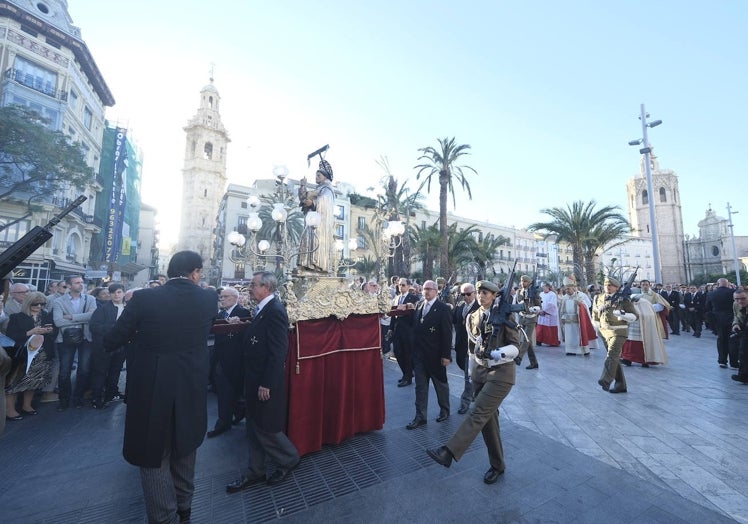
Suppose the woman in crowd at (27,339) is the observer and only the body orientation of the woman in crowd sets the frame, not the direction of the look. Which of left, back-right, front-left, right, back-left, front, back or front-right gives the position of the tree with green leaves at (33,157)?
back-left

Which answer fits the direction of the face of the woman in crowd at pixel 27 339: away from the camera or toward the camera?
toward the camera

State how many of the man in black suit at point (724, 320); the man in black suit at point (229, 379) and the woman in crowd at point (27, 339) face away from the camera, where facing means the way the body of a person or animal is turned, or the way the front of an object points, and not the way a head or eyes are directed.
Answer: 1

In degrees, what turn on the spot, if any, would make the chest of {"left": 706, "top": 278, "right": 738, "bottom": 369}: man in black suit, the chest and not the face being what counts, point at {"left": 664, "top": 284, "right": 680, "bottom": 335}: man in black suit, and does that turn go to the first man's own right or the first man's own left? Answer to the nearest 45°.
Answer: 0° — they already face them

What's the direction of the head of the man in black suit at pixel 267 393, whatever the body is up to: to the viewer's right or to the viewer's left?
to the viewer's left

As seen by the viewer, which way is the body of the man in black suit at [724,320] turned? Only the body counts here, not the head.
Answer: away from the camera

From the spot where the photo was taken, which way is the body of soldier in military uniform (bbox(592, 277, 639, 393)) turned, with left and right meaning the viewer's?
facing the viewer and to the left of the viewer

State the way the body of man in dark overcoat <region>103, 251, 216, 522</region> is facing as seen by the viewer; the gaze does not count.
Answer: away from the camera

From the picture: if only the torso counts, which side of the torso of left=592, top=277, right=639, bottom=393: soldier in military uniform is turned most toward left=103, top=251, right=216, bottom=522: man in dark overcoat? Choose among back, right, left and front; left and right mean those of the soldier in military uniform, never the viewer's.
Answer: front

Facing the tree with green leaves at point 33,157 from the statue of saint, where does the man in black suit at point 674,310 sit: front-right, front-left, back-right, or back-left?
back-right

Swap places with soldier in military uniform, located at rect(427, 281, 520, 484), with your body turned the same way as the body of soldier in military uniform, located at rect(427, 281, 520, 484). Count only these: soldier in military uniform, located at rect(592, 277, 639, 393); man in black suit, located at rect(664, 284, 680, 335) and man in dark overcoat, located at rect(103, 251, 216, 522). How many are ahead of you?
1

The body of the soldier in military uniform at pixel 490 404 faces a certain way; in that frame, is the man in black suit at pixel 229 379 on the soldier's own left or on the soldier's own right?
on the soldier's own right

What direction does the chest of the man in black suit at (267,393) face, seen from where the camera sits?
to the viewer's left

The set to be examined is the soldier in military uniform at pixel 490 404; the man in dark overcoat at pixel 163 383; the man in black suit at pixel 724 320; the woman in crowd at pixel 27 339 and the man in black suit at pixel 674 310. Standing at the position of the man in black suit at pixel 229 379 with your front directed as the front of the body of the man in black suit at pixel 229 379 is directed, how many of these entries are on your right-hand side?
1

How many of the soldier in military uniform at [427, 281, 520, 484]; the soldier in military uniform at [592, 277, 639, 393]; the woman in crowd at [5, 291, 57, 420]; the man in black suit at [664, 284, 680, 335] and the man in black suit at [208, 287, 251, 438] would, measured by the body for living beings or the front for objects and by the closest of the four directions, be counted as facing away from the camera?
0

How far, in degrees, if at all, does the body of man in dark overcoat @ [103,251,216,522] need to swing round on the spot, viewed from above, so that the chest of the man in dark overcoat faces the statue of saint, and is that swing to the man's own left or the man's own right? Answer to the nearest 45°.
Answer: approximately 45° to the man's own right

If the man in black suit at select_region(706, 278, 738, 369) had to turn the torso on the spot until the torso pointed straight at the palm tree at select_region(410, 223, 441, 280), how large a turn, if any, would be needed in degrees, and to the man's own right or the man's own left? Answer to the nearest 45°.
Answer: approximately 45° to the man's own left

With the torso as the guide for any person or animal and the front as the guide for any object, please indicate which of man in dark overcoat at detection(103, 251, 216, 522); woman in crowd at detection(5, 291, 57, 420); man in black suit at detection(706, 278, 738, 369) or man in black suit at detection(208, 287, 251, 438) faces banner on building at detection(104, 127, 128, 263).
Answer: the man in dark overcoat

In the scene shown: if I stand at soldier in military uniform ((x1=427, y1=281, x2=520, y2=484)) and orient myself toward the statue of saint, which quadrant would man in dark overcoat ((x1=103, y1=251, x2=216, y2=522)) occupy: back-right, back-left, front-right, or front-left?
front-left
